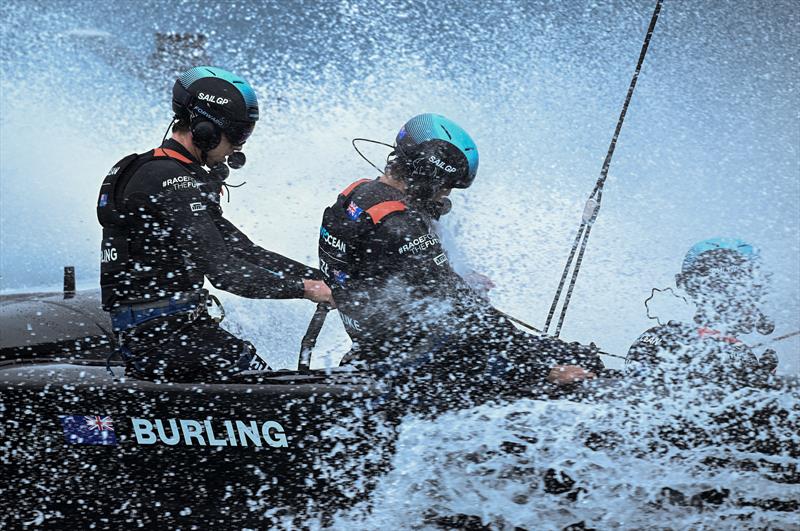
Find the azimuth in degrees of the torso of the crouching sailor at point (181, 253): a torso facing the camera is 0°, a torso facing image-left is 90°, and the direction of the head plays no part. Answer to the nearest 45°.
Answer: approximately 270°

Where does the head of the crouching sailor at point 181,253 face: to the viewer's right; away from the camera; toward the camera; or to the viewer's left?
to the viewer's right

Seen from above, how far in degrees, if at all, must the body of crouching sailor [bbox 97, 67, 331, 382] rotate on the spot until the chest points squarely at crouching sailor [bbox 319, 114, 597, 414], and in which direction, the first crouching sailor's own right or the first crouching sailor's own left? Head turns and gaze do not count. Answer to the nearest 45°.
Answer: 0° — they already face them
